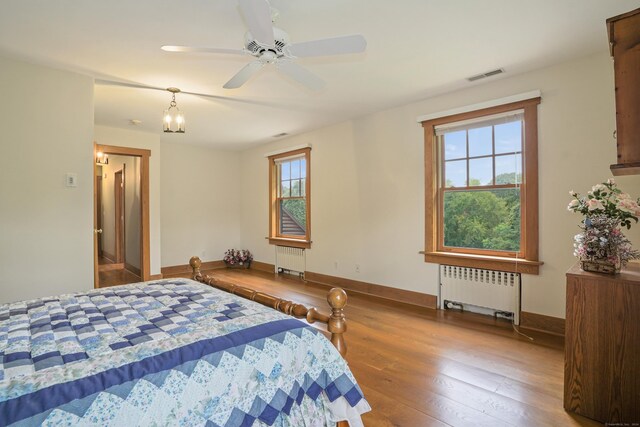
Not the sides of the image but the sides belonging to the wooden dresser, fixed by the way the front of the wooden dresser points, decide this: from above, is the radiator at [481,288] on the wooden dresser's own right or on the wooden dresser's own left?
on the wooden dresser's own right

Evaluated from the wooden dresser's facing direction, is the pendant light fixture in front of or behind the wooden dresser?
in front

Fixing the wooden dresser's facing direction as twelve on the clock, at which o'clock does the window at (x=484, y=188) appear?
The window is roughly at 2 o'clock from the wooden dresser.

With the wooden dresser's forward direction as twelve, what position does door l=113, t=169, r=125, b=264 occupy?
The door is roughly at 12 o'clock from the wooden dresser.

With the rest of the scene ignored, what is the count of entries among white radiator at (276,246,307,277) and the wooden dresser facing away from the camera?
0

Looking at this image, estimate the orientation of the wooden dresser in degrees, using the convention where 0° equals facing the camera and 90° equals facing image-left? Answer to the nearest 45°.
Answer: approximately 90°

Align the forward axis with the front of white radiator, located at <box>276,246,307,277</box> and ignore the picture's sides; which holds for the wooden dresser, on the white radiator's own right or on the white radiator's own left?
on the white radiator's own left

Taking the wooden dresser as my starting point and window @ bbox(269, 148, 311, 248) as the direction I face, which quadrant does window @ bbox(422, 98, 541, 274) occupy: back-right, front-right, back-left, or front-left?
front-right

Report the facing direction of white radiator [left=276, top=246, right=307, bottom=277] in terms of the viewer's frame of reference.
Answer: facing the viewer and to the left of the viewer

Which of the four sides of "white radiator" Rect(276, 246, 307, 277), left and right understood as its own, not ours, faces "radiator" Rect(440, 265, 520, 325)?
left

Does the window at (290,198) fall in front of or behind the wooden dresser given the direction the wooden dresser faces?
in front

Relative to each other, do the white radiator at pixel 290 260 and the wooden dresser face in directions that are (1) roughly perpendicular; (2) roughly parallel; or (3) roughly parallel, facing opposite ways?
roughly perpendicular
